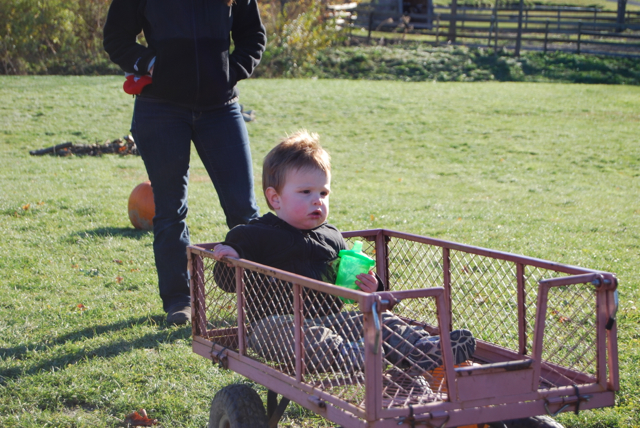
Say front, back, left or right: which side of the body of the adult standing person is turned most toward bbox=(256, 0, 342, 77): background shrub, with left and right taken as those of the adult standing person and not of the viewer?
back

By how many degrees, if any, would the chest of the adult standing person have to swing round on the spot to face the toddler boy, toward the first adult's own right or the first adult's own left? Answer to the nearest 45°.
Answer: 0° — they already face them

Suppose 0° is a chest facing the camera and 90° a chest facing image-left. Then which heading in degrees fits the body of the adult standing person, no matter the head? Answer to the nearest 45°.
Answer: approximately 0°

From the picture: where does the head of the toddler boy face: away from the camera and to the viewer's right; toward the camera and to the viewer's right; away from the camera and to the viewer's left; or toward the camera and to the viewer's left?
toward the camera and to the viewer's right

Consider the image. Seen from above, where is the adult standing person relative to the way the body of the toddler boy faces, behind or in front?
behind

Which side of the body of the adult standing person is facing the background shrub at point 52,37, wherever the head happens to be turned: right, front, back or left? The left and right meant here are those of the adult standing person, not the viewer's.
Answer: back

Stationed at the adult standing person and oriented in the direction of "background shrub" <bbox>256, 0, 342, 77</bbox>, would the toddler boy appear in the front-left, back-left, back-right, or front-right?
back-right

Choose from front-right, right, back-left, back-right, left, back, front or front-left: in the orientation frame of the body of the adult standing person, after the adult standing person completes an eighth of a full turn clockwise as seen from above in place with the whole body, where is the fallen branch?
back-right

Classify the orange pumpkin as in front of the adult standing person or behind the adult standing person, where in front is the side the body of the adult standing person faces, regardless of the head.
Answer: behind
